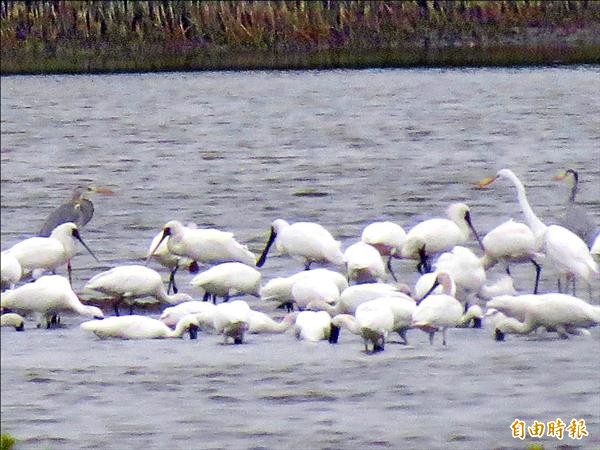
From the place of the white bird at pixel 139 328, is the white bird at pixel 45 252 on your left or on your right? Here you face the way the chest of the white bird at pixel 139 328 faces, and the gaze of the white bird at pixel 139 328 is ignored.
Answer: on your left

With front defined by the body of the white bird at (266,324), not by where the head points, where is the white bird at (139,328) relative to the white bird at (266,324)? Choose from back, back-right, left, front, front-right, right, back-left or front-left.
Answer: back

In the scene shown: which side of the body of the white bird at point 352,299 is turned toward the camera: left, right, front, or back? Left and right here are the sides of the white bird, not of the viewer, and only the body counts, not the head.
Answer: left

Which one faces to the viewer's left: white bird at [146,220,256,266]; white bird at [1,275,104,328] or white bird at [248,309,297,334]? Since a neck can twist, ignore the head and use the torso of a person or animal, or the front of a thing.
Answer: white bird at [146,220,256,266]

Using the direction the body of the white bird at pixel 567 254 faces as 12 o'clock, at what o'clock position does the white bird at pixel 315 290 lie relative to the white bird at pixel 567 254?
the white bird at pixel 315 290 is roughly at 11 o'clock from the white bird at pixel 567 254.

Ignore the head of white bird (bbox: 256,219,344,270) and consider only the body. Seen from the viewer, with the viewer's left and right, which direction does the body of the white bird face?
facing to the left of the viewer

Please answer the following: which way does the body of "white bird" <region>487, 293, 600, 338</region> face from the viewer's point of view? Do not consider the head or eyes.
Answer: to the viewer's left

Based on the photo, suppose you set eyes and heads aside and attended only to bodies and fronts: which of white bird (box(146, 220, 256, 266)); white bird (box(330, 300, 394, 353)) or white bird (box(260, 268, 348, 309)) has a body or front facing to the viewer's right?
white bird (box(260, 268, 348, 309))

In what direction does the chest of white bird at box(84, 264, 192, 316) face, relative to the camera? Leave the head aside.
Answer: to the viewer's right

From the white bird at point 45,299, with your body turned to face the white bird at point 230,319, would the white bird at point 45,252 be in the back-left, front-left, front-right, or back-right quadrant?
back-left

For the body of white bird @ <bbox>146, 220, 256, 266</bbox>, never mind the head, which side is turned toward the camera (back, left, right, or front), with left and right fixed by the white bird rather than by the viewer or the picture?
left

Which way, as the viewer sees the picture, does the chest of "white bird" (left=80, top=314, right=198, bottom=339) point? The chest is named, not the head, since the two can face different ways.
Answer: to the viewer's right
